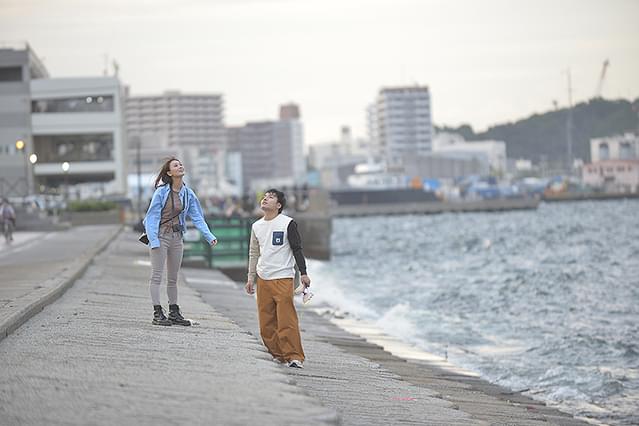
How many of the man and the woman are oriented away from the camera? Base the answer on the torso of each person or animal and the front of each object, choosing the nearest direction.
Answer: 0

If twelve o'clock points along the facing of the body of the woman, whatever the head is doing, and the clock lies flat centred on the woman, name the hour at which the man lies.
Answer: The man is roughly at 12 o'clock from the woman.

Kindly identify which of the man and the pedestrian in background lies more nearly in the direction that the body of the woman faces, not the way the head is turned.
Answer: the man

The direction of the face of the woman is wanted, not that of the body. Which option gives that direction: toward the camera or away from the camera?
toward the camera

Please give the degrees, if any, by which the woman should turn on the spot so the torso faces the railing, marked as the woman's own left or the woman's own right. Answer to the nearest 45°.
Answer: approximately 135° to the woman's own left

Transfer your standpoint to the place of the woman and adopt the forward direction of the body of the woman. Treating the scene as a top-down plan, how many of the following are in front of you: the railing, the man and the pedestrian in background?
1

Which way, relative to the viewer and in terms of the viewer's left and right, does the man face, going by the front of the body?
facing the viewer

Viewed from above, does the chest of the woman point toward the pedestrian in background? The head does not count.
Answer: no

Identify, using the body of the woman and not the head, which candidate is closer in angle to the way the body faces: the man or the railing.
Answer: the man

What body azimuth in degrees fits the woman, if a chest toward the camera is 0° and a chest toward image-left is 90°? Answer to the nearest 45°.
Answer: approximately 315°

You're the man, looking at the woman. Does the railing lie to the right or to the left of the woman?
right

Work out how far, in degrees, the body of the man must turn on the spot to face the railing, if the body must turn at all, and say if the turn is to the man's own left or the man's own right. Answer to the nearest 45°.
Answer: approximately 180°

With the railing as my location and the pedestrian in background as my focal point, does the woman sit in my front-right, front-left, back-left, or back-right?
back-left

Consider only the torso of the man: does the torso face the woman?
no
